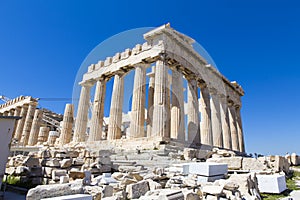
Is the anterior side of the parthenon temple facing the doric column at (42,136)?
no

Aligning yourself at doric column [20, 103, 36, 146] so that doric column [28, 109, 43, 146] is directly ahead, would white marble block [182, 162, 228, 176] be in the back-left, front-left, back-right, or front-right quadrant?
front-right

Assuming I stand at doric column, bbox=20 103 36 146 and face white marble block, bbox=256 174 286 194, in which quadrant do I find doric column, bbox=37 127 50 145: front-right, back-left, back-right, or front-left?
front-left

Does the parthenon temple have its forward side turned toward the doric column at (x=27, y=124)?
no

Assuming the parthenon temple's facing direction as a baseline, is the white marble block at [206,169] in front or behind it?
in front

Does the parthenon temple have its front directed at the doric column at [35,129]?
no
